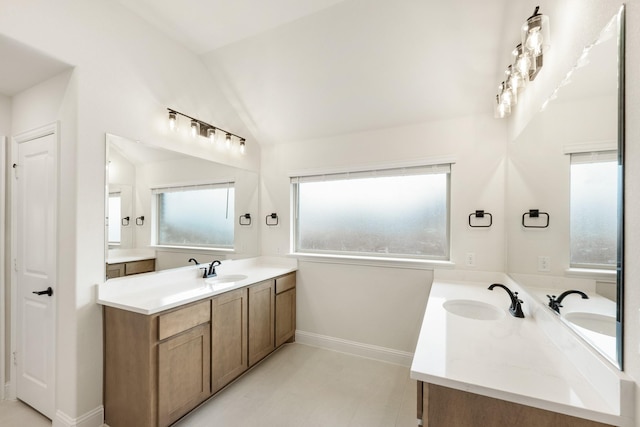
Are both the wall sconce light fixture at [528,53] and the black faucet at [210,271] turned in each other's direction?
yes

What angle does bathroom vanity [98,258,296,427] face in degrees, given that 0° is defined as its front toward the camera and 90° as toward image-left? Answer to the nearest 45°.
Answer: approximately 315°

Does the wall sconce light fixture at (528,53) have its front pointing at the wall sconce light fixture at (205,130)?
yes

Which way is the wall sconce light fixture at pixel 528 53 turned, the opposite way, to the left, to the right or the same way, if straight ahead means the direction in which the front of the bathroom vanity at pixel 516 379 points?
the same way

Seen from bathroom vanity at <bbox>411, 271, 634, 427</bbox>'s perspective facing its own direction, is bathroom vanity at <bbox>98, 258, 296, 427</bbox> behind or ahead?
ahead

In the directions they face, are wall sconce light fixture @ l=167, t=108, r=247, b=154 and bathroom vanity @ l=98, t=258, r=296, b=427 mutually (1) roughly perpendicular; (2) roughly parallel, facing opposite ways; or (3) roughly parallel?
roughly parallel

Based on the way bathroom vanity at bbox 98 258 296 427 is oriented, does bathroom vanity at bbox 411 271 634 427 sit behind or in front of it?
in front

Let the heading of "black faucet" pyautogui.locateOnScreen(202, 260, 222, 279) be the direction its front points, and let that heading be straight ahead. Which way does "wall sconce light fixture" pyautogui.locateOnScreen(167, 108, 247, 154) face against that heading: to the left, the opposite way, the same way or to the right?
the same way

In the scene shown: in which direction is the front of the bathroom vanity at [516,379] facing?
to the viewer's left

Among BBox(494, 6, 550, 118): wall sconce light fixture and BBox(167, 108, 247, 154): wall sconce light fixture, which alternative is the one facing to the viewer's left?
BBox(494, 6, 550, 118): wall sconce light fixture

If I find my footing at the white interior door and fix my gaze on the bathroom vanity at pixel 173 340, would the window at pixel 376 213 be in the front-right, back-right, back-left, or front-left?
front-left

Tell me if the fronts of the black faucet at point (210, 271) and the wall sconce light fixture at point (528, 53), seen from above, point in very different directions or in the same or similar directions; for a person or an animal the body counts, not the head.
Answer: very different directions

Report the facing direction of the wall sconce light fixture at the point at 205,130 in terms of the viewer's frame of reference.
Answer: facing the viewer and to the right of the viewer

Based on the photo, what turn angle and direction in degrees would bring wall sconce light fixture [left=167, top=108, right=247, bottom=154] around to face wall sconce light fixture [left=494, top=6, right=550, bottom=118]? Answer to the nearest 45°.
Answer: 0° — it already faces it

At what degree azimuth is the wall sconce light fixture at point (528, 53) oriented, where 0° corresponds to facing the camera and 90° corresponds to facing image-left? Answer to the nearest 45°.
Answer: approximately 90°
